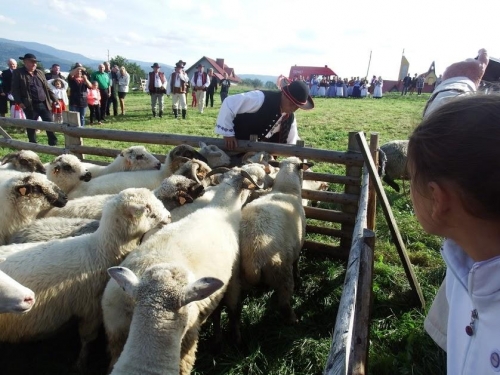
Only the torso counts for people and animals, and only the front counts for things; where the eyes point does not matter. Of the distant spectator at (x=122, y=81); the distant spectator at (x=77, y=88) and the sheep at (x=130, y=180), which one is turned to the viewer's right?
the sheep

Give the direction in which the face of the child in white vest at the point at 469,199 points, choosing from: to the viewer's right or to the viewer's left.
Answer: to the viewer's left

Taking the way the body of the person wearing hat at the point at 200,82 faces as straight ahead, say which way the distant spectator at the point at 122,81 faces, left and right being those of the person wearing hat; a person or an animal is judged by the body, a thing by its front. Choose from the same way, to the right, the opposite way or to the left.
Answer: the same way

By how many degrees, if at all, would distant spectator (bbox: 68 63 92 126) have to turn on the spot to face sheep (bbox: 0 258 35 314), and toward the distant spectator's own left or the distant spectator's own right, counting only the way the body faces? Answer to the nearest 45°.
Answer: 0° — they already face it

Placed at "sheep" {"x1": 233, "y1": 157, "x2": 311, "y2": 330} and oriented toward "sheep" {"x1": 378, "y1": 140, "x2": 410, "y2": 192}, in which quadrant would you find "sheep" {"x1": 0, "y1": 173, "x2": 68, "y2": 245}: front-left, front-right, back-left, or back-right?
back-left

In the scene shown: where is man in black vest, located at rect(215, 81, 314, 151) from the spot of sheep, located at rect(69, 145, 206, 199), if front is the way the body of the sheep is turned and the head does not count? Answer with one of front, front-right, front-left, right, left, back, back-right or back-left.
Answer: front

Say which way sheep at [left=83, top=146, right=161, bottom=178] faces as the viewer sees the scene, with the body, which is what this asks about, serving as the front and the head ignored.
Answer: to the viewer's right

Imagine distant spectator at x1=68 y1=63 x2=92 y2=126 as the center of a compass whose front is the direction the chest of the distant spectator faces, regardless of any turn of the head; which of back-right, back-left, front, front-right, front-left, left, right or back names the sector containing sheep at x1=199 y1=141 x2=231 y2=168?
front

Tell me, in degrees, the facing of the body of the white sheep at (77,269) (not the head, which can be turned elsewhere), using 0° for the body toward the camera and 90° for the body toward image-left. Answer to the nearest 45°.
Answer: approximately 270°

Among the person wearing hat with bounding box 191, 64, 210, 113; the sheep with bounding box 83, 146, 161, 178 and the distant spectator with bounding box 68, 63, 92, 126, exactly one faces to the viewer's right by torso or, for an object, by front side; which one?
the sheep

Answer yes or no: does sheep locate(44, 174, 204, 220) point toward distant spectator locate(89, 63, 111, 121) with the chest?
no

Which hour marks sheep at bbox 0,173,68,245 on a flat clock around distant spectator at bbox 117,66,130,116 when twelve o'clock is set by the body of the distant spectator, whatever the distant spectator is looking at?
The sheep is roughly at 12 o'clock from the distant spectator.
